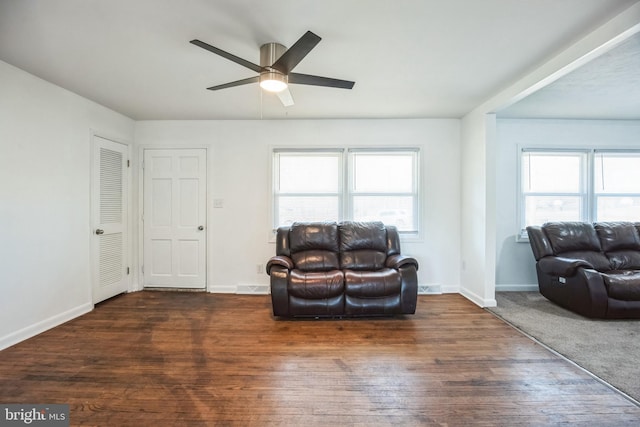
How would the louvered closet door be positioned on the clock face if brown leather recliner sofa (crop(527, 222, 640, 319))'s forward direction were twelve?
The louvered closet door is roughly at 3 o'clock from the brown leather recliner sofa.

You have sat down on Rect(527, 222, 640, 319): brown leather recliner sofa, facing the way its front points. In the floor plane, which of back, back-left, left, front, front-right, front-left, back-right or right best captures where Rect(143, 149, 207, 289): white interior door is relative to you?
right

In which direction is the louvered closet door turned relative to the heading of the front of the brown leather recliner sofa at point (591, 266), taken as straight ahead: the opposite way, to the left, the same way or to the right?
to the left

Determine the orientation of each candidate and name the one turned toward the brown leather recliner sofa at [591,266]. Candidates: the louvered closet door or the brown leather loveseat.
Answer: the louvered closet door

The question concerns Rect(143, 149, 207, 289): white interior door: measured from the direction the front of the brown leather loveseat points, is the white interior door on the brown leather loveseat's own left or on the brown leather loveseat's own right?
on the brown leather loveseat's own right

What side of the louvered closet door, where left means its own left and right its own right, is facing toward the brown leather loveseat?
front

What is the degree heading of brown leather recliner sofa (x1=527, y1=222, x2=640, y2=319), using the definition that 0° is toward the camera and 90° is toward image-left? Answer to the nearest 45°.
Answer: approximately 315°

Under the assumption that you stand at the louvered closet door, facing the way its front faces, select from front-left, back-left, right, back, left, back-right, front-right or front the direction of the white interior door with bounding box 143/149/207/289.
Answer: front-left

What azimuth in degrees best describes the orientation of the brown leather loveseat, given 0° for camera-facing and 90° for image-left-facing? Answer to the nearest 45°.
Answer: approximately 0°

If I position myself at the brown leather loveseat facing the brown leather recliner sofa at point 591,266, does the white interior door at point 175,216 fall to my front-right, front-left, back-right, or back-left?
back-left

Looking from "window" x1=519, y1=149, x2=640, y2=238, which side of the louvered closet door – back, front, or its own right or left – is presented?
front

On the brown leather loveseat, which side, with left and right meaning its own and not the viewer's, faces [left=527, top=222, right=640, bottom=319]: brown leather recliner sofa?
left
